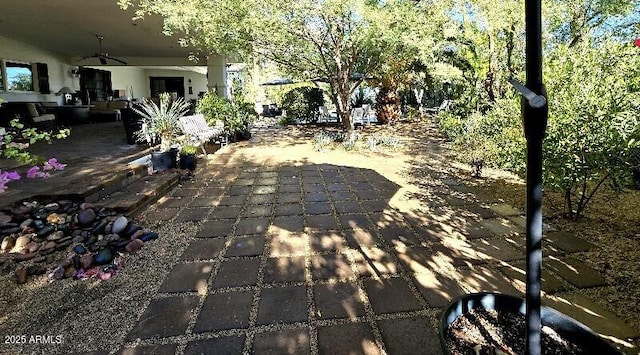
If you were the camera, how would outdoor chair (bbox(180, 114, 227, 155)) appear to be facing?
facing the viewer and to the right of the viewer

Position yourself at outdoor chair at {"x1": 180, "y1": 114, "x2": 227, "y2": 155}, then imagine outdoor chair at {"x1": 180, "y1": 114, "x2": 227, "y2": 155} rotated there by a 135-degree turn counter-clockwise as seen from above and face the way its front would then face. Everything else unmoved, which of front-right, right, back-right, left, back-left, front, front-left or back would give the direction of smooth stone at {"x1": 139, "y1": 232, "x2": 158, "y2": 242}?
back

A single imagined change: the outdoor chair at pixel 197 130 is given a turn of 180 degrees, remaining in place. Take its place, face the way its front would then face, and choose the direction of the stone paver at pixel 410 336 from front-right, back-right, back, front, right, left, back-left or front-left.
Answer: back-left

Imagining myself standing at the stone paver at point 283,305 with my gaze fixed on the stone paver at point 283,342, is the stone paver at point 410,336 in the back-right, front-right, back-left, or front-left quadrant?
front-left

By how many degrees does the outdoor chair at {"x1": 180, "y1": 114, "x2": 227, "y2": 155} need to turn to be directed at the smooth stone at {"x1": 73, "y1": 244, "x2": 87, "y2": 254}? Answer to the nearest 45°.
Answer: approximately 45° to its right

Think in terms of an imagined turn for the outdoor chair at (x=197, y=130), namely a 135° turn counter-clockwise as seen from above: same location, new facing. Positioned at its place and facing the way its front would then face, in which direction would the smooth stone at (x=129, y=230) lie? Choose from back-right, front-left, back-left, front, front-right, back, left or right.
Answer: back

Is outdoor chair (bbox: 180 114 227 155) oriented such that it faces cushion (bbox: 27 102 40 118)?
no

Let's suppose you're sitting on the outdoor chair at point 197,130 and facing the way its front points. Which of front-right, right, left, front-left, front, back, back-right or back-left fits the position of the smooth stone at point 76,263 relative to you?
front-right

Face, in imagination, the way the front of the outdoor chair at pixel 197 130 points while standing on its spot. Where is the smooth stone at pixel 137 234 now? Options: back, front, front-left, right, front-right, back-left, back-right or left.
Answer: front-right

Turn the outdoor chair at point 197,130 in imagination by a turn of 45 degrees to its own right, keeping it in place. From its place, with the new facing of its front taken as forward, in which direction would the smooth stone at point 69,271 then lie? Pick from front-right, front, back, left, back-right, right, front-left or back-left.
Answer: front

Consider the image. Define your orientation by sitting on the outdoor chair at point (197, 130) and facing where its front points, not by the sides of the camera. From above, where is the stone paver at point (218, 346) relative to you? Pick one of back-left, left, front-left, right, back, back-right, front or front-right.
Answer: front-right

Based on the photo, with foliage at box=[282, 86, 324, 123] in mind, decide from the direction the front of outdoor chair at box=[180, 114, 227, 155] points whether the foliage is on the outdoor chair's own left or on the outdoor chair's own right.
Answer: on the outdoor chair's own left

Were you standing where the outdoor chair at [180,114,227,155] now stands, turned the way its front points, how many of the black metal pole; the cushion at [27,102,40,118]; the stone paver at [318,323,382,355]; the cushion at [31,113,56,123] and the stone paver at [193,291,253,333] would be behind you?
2

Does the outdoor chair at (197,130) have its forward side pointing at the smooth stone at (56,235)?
no

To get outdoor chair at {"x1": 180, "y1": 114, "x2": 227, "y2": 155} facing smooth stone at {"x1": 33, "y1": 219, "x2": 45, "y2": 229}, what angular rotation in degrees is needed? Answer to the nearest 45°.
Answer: approximately 45° to its right

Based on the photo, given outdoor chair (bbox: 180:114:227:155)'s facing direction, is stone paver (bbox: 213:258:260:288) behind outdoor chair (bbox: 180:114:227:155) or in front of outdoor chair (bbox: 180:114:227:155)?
in front

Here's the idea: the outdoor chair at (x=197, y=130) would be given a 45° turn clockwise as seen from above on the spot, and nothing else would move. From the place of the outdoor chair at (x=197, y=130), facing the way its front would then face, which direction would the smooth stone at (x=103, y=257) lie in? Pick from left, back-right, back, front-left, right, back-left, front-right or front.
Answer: front

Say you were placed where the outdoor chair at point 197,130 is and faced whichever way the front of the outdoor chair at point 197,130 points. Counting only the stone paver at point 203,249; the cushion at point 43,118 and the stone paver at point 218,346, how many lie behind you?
1

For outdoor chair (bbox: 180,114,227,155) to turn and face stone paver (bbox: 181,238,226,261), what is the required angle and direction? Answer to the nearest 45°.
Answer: approximately 45° to its right
